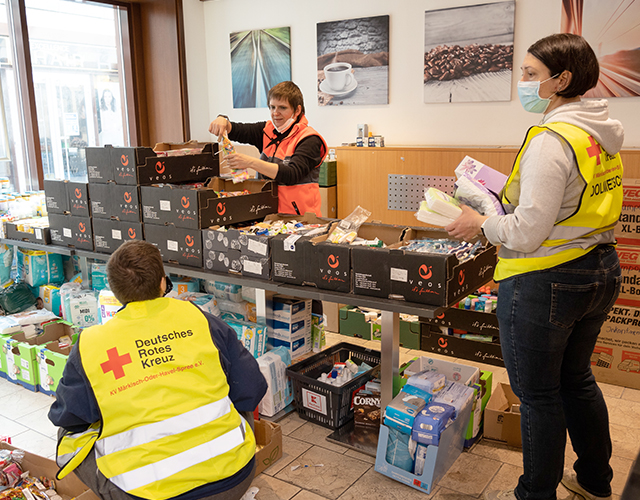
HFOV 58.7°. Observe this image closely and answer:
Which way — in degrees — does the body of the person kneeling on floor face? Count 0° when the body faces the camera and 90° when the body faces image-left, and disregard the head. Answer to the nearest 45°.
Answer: approximately 180°

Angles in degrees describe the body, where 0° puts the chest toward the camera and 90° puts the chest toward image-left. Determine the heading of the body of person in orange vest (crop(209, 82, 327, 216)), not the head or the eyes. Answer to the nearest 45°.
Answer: approximately 45°

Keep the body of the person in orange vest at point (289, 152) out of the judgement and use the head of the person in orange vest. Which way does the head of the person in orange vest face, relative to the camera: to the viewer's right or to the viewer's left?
to the viewer's left

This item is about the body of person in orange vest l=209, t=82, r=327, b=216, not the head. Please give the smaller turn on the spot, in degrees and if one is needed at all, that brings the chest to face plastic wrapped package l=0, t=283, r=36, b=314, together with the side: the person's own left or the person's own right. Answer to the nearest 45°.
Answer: approximately 45° to the person's own right

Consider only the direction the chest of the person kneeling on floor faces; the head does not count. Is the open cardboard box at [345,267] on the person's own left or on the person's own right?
on the person's own right

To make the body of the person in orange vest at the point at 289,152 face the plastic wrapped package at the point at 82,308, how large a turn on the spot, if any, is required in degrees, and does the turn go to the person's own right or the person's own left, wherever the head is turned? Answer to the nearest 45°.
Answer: approximately 45° to the person's own right

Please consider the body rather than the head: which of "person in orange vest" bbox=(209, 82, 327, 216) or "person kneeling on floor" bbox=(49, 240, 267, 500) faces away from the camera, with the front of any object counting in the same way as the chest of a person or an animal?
the person kneeling on floor

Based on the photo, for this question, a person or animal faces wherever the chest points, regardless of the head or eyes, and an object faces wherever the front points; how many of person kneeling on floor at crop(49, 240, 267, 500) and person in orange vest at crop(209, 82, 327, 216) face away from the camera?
1

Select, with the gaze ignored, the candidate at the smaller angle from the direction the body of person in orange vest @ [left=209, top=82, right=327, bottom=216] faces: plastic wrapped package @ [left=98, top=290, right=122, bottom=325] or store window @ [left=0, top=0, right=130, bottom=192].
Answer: the plastic wrapped package

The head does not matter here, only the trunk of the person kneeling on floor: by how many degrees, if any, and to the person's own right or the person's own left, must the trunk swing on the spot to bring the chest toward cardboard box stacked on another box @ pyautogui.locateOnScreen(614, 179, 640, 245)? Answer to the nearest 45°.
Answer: approximately 90° to the person's own right

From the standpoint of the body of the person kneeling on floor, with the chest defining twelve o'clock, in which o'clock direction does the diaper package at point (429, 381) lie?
The diaper package is roughly at 2 o'clock from the person kneeling on floor.

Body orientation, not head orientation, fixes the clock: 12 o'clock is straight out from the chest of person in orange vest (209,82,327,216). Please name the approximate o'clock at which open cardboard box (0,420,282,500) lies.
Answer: The open cardboard box is roughly at 12 o'clock from the person in orange vest.

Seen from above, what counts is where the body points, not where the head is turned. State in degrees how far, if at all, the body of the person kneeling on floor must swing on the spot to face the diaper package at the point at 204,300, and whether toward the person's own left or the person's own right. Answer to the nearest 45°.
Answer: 0° — they already face it

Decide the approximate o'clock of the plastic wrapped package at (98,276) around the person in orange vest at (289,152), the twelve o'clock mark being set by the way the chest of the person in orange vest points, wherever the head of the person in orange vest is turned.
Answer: The plastic wrapped package is roughly at 2 o'clock from the person in orange vest.
